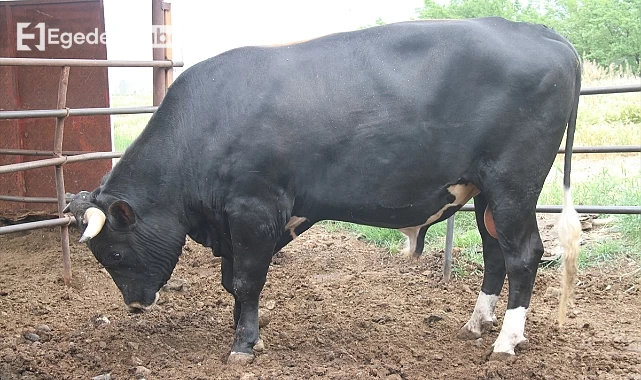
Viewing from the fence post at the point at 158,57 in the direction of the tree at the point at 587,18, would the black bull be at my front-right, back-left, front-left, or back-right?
back-right

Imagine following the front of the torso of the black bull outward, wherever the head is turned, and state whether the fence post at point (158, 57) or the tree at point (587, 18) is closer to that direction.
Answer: the fence post

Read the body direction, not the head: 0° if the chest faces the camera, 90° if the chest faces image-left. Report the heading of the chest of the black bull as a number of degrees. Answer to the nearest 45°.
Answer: approximately 90°

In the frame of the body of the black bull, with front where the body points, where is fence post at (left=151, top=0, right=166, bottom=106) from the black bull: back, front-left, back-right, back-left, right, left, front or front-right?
front-right

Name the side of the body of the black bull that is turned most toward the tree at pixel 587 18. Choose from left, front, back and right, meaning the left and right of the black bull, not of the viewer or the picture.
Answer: right

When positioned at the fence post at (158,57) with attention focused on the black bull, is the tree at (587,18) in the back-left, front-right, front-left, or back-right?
back-left
